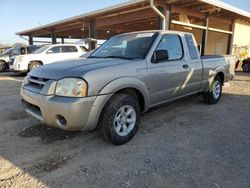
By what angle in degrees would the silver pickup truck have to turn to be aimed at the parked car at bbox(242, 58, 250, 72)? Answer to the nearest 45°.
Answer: approximately 180°

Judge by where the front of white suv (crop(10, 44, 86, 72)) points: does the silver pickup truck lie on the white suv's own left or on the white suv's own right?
on the white suv's own left

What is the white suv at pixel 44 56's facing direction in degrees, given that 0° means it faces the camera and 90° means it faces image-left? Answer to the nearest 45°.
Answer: approximately 45°

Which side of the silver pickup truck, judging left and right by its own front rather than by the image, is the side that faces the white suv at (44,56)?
right

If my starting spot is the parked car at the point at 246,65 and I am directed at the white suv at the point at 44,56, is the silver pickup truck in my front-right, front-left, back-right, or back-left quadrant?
front-left

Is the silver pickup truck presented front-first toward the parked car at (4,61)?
no

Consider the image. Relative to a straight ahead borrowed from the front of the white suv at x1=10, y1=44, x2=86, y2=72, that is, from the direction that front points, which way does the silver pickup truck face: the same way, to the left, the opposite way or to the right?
the same way

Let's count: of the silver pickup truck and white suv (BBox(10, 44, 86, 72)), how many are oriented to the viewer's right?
0

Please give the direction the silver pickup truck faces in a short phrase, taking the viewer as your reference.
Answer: facing the viewer and to the left of the viewer

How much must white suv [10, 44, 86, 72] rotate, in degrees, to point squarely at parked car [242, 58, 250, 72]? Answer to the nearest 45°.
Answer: approximately 135° to its left
